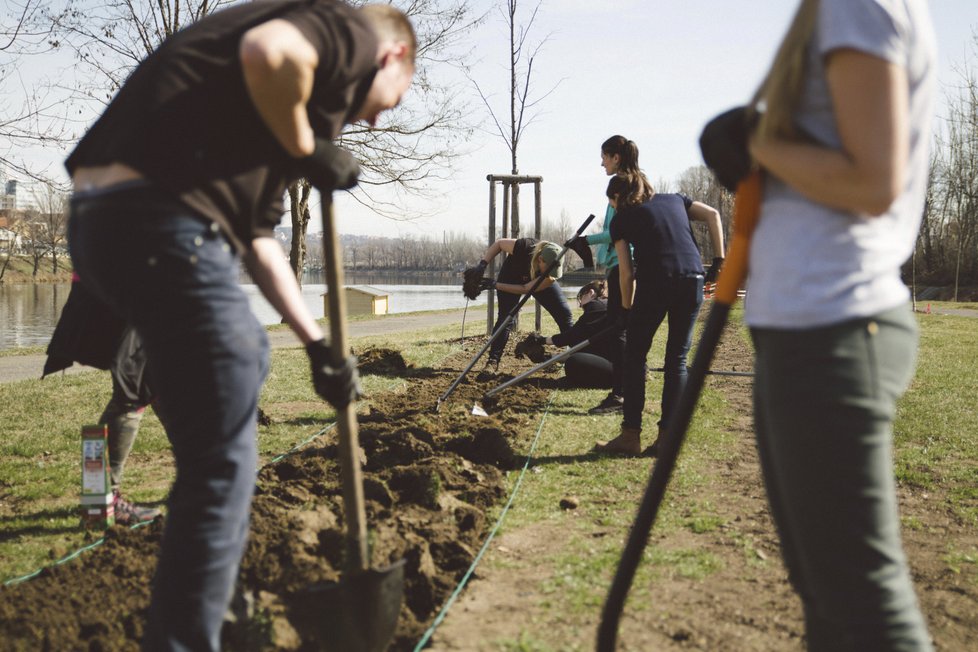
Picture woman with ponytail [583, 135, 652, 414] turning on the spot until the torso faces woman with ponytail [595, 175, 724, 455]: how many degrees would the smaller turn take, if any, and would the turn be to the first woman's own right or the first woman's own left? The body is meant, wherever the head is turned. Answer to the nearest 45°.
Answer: approximately 90° to the first woman's own left

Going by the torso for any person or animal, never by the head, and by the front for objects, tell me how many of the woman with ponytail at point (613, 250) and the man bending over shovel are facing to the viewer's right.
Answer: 1

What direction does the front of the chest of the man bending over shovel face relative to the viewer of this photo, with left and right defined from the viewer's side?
facing to the right of the viewer

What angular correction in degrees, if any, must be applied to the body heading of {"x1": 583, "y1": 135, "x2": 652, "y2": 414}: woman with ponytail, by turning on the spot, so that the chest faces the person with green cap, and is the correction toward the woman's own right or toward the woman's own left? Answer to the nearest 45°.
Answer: approximately 45° to the woman's own right

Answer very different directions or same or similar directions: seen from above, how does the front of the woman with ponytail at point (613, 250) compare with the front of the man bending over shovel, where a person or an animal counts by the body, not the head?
very different directions

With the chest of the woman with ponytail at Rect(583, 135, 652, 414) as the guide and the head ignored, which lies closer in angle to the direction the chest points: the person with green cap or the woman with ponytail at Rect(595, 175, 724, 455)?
the person with green cap

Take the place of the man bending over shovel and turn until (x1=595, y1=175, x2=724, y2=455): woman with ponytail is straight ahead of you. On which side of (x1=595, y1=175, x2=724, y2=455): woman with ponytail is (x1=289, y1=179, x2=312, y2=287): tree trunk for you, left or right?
left

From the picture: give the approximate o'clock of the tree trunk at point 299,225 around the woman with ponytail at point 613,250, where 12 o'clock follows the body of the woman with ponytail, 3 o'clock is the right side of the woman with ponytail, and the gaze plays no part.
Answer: The tree trunk is roughly at 2 o'clock from the woman with ponytail.

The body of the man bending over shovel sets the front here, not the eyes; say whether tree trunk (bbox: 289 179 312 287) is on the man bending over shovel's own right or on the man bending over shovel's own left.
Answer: on the man bending over shovel's own left

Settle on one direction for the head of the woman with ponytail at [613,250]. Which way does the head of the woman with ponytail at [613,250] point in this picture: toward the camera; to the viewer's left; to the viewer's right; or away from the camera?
to the viewer's left
